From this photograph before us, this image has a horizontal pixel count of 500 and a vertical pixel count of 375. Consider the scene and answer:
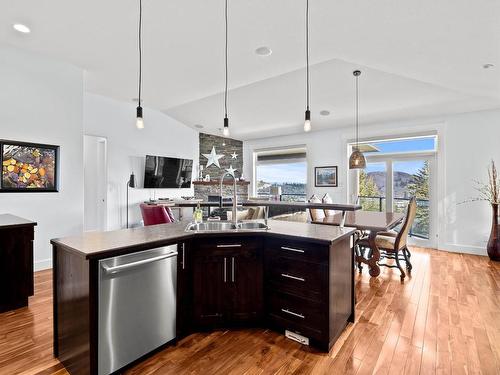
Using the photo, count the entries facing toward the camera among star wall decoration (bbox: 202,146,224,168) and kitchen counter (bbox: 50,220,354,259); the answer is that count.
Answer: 2

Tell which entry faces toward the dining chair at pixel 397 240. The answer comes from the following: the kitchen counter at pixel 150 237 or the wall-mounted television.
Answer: the wall-mounted television

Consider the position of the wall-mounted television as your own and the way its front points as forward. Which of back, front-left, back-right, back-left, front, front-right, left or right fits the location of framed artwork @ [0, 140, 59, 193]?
right

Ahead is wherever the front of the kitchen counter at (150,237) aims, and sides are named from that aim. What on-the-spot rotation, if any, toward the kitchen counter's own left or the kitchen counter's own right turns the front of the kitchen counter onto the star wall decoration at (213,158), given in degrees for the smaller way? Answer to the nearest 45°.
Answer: approximately 180°

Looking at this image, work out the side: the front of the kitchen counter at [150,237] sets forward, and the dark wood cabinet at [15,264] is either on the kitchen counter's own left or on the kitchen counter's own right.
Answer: on the kitchen counter's own right

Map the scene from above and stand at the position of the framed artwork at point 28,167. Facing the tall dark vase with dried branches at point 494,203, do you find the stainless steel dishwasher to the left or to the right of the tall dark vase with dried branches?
right
